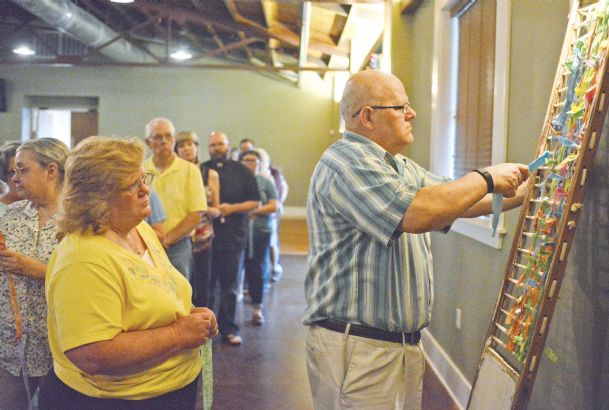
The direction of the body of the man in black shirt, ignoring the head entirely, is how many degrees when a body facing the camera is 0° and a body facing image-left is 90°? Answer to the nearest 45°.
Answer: approximately 0°

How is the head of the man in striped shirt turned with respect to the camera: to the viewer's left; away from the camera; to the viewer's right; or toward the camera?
to the viewer's right

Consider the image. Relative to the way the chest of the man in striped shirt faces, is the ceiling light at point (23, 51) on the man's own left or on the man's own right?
on the man's own left

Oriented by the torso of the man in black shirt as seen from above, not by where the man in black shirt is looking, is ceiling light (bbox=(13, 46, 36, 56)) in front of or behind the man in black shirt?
behind

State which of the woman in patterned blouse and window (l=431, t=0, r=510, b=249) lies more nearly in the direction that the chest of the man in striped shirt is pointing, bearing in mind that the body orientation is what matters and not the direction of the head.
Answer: the window

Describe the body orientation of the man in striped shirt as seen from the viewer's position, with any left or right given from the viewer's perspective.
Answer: facing to the right of the viewer
